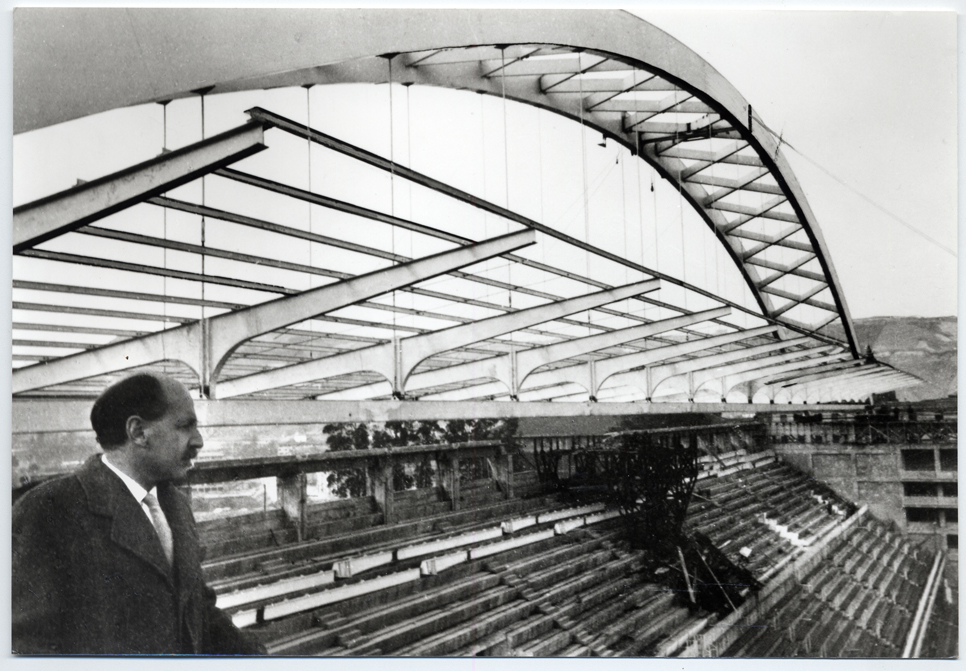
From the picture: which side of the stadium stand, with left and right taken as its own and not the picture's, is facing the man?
right

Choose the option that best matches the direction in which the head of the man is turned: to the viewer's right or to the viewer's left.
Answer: to the viewer's right

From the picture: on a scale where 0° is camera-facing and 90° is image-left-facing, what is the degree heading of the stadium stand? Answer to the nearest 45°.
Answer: approximately 315°
